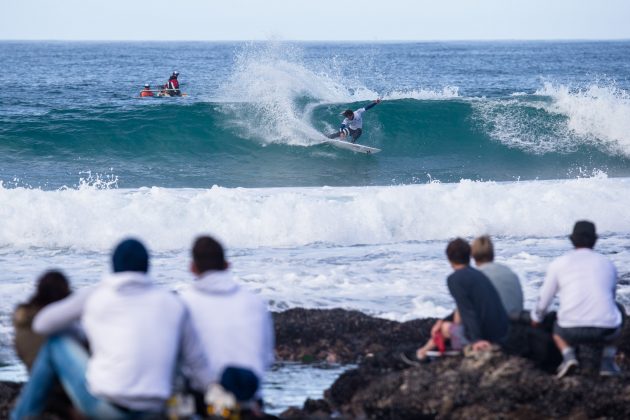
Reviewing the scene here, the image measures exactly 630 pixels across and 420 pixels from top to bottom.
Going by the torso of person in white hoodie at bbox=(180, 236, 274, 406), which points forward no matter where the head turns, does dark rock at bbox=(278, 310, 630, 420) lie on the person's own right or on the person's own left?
on the person's own right

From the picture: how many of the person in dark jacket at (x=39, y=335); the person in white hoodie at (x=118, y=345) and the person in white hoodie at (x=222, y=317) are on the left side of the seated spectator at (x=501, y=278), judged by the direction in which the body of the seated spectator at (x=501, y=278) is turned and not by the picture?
3

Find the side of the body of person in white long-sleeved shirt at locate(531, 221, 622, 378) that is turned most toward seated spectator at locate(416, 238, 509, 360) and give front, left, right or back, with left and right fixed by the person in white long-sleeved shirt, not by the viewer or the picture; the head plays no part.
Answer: left

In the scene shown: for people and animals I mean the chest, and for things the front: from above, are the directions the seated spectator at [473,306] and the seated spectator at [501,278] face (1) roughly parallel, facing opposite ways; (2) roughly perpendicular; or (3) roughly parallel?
roughly parallel

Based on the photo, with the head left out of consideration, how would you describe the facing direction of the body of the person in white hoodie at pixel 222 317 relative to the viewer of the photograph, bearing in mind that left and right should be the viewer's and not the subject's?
facing away from the viewer

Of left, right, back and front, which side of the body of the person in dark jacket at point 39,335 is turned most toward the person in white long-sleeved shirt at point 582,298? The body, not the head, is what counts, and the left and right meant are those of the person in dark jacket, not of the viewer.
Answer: right

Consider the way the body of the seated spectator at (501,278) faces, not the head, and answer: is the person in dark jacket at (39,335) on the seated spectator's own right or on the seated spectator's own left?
on the seated spectator's own left

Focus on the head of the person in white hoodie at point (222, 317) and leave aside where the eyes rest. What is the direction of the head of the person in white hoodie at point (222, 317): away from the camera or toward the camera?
away from the camera

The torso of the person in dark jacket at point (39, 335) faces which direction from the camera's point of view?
away from the camera

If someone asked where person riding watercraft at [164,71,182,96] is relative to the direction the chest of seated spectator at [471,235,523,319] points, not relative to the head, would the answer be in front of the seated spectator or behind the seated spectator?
in front

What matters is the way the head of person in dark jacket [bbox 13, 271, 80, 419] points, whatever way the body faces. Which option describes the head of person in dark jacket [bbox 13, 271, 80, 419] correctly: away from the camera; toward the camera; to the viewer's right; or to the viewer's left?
away from the camera

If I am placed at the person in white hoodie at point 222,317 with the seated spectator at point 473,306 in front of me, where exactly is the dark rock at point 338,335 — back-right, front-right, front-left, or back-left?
front-left

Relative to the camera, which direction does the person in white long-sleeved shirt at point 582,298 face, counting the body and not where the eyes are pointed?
away from the camera

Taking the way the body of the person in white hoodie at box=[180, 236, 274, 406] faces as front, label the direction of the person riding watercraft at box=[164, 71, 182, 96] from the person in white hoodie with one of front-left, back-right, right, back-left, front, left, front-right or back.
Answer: front

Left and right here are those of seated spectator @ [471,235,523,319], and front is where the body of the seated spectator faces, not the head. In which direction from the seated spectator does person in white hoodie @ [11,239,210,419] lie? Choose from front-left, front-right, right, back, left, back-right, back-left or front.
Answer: left

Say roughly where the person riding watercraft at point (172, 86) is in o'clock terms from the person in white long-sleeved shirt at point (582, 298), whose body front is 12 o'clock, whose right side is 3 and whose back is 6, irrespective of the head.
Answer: The person riding watercraft is roughly at 11 o'clock from the person in white long-sleeved shirt.

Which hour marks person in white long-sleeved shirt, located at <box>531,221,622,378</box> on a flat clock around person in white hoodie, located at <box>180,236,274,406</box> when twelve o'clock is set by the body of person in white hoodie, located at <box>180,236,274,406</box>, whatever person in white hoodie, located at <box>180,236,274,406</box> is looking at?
person in white long-sleeved shirt, located at <box>531,221,622,378</box> is roughly at 2 o'clock from person in white hoodie, located at <box>180,236,274,406</box>.

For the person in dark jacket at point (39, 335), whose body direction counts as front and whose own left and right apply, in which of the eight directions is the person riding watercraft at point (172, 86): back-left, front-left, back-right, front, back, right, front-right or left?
front

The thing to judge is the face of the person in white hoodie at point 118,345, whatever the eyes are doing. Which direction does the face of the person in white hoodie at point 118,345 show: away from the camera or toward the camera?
away from the camera
